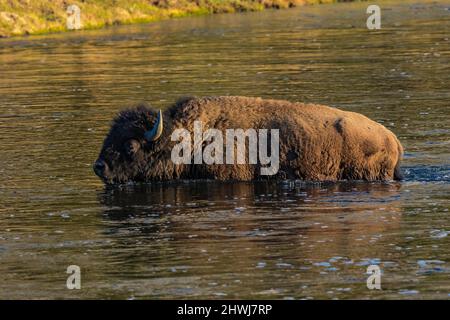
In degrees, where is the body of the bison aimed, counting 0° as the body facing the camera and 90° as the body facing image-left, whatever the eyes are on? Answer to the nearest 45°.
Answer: approximately 90°
